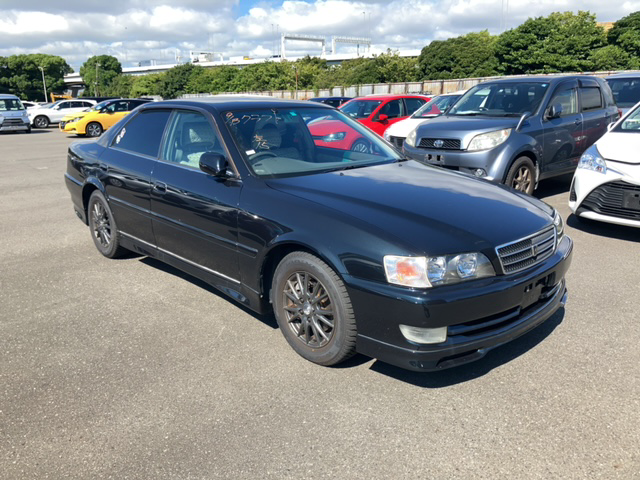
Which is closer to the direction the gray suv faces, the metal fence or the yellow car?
the yellow car

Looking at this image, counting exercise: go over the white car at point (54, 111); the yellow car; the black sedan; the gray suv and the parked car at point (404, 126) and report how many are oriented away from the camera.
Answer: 0

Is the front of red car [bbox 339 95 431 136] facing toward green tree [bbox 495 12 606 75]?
no

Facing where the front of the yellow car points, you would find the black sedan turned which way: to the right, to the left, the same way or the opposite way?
to the left

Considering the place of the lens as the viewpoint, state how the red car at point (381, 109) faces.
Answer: facing the viewer and to the left of the viewer

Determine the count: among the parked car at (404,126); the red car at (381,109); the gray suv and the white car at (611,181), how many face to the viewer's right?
0

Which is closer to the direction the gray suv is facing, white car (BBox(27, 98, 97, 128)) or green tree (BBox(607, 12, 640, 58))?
the white car

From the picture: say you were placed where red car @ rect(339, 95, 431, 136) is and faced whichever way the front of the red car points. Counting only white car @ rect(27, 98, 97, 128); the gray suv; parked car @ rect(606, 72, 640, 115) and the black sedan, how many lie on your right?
1

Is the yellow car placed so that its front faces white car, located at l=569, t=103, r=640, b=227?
no

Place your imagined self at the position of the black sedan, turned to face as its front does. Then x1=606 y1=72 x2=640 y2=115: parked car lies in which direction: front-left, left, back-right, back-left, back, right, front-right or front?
left

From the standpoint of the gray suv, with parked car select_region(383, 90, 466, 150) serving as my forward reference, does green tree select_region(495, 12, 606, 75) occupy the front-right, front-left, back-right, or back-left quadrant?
front-right

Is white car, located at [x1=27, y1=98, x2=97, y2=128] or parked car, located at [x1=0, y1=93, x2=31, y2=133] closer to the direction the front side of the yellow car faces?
the parked car

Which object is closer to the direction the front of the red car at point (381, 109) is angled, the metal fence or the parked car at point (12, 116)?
the parked car

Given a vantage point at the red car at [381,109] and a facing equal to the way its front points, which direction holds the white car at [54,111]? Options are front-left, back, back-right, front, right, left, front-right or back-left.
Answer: right

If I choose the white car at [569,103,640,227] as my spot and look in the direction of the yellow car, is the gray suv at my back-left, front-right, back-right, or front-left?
front-right

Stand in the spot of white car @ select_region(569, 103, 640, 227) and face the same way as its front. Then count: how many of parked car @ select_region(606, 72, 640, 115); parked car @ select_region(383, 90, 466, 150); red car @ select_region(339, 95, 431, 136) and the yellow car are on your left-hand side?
0

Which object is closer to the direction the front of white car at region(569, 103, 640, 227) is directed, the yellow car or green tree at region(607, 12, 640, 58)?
the yellow car

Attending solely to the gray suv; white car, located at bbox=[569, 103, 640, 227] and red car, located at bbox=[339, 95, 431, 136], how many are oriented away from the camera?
0
